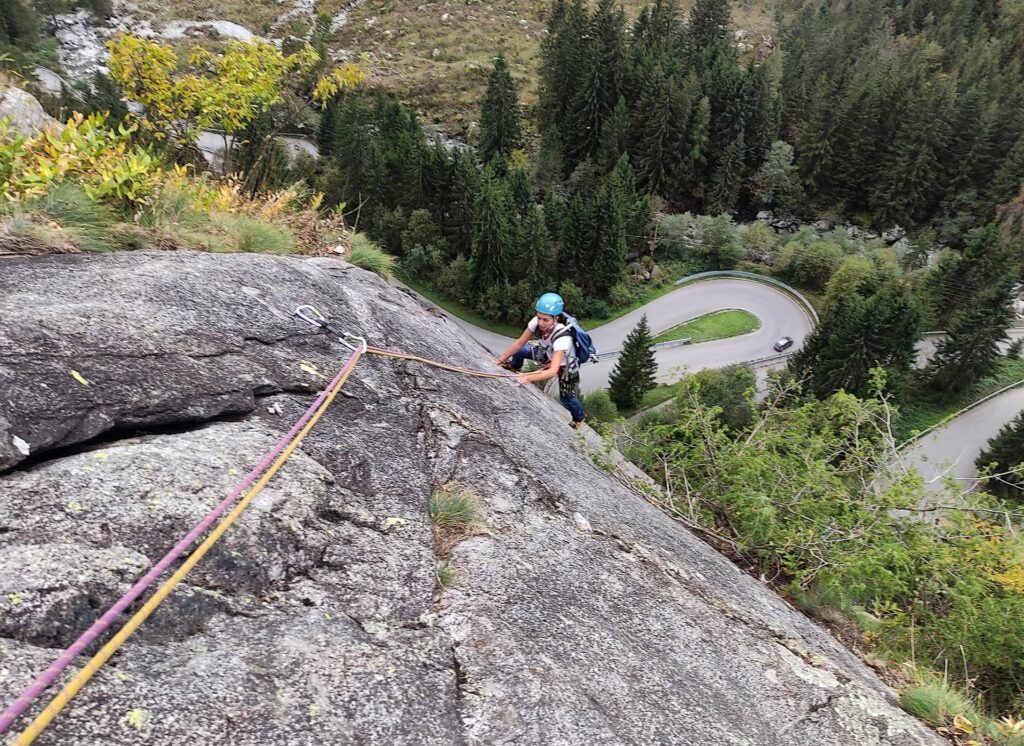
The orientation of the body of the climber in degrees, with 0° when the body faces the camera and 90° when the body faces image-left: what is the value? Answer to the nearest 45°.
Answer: approximately 45°

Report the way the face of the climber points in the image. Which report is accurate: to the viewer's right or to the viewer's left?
to the viewer's left

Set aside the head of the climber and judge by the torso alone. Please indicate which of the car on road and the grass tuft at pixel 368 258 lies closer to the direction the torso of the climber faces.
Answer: the grass tuft

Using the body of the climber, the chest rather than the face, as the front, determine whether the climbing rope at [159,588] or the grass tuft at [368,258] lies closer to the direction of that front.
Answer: the climbing rope

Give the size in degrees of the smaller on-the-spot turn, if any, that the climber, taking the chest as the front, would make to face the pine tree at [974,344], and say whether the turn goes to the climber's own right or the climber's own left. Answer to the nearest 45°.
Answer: approximately 180°

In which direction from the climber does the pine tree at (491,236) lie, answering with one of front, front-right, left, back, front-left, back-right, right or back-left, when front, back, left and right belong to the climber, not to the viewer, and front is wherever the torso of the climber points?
back-right

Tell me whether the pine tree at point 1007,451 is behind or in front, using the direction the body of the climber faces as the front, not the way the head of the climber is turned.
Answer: behind

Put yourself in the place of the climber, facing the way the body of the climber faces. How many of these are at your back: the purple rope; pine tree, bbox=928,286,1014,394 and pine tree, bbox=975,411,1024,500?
2
